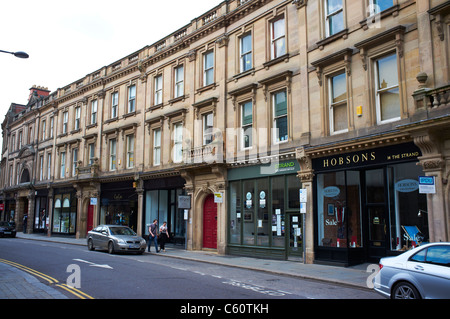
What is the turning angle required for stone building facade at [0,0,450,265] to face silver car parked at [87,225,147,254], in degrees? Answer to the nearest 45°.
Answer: approximately 45° to its right

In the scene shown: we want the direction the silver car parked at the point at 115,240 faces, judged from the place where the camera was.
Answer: facing the viewer and to the right of the viewer

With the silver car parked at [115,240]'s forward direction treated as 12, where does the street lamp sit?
The street lamp is roughly at 2 o'clock from the silver car parked.

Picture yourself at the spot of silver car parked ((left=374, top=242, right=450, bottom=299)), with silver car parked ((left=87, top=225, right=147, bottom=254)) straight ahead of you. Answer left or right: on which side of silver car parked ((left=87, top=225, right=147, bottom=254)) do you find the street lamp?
left

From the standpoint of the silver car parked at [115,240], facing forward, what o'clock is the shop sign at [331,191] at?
The shop sign is roughly at 12 o'clock from the silver car parked.

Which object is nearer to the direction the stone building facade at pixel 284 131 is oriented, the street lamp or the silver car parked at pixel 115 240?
the street lamp

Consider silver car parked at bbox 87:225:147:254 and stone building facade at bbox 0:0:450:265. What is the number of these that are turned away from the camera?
0

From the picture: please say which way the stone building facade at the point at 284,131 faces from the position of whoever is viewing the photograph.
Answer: facing the viewer and to the left of the viewer

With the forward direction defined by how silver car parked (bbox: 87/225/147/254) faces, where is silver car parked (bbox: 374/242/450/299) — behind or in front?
in front

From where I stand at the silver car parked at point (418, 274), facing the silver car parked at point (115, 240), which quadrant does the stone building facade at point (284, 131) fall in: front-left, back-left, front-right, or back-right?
front-right

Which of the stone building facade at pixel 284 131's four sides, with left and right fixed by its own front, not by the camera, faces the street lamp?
front

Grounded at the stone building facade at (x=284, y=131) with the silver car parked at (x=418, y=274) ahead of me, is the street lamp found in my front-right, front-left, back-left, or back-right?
front-right

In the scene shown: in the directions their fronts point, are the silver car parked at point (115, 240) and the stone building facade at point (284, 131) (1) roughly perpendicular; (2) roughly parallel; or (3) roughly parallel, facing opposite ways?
roughly perpendicular

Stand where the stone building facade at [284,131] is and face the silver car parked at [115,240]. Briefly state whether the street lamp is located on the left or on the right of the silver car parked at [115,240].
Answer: left
